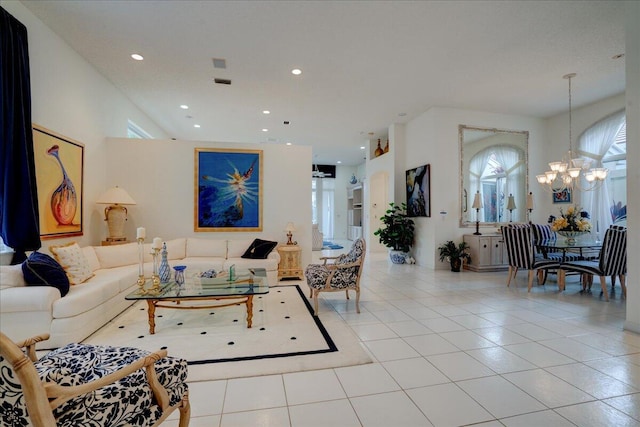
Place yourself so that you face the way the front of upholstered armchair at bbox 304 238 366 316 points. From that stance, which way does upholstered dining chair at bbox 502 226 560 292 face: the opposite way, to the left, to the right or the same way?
the opposite way

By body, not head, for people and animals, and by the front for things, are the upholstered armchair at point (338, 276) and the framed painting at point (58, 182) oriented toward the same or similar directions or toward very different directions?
very different directions

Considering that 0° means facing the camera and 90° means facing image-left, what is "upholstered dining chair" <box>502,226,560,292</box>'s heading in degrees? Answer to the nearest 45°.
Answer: approximately 225°

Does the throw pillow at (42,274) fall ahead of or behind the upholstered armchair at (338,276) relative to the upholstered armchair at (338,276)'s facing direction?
ahead

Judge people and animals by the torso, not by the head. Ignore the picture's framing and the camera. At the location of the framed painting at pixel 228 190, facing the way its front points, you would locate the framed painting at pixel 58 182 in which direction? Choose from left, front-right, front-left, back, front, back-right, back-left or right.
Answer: front-right

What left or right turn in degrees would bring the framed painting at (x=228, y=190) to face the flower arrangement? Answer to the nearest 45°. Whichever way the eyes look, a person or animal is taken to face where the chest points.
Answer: approximately 45° to its left

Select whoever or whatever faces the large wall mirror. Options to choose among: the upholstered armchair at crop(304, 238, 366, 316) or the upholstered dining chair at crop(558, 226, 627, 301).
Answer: the upholstered dining chair

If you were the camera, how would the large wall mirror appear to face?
facing the viewer and to the right of the viewer

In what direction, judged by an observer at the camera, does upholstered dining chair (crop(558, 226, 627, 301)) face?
facing away from the viewer and to the left of the viewer

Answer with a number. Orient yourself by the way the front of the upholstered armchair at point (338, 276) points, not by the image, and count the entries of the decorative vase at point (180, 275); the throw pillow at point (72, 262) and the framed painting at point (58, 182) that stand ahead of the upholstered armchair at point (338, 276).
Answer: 3

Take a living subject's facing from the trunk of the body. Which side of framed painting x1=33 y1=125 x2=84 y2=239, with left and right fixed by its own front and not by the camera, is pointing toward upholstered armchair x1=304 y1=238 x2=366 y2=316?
front

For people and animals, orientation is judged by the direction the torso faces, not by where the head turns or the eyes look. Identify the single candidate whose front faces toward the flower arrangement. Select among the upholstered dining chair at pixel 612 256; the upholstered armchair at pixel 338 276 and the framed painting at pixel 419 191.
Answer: the upholstered dining chair

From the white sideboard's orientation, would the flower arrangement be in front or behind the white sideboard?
in front

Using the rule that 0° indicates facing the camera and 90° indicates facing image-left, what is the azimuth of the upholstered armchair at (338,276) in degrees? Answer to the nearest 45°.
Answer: approximately 90°

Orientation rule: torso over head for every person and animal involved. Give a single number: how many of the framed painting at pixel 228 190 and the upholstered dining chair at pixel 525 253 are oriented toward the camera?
1
